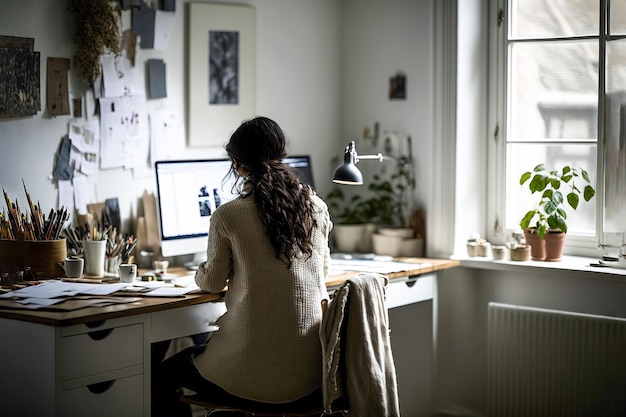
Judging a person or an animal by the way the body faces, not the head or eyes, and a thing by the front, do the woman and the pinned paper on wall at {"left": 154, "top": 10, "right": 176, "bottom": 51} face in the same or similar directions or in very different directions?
very different directions

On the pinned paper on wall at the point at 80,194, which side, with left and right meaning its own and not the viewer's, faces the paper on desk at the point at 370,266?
left

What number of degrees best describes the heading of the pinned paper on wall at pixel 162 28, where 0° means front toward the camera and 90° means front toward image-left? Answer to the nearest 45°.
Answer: approximately 315°

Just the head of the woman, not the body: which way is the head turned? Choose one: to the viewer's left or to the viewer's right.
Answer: to the viewer's left
